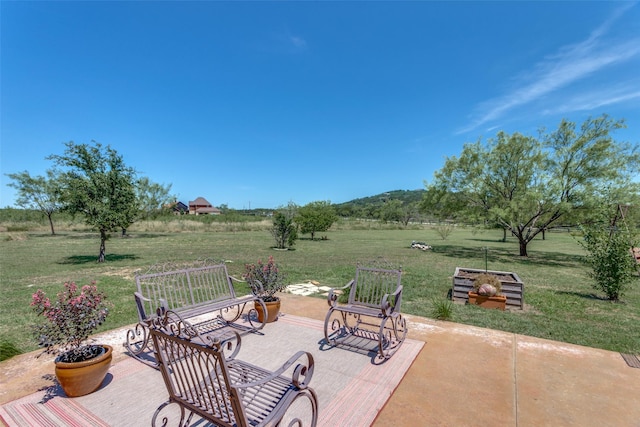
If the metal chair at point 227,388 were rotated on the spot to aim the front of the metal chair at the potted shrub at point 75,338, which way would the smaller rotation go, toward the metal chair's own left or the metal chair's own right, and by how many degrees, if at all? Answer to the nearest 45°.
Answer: approximately 90° to the metal chair's own left

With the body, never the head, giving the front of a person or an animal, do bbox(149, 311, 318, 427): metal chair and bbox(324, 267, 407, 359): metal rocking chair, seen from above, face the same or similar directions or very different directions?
very different directions

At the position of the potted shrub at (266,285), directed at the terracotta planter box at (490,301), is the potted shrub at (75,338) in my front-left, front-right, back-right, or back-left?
back-right

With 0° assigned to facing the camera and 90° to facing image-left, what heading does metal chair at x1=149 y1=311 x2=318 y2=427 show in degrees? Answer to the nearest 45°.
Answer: approximately 225°

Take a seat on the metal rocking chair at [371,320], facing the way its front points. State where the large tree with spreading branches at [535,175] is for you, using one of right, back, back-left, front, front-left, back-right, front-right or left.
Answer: back

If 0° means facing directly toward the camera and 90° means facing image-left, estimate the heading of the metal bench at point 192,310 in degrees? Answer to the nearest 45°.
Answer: approximately 315°
